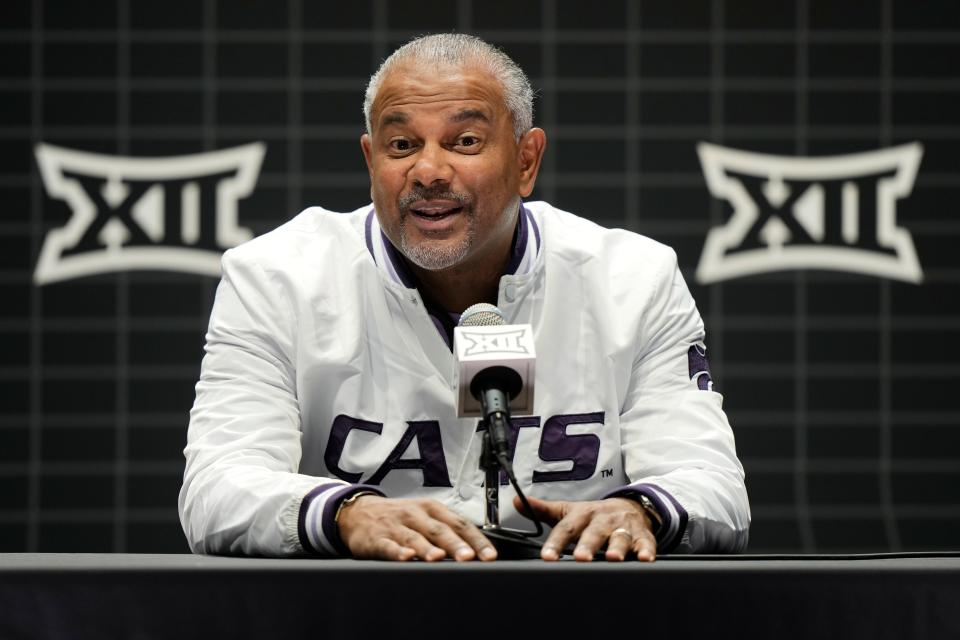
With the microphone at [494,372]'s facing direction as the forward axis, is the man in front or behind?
in front

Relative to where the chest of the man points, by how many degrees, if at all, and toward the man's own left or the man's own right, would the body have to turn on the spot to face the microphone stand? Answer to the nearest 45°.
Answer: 0° — they already face it

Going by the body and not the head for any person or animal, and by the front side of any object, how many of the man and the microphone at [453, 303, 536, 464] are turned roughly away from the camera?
1

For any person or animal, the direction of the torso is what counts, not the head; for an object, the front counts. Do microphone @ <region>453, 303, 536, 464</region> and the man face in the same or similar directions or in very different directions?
very different directions

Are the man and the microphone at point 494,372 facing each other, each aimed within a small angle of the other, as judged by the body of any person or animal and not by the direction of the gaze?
yes

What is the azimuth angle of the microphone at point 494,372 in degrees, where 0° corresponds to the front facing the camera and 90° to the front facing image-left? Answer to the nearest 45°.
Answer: approximately 180°
